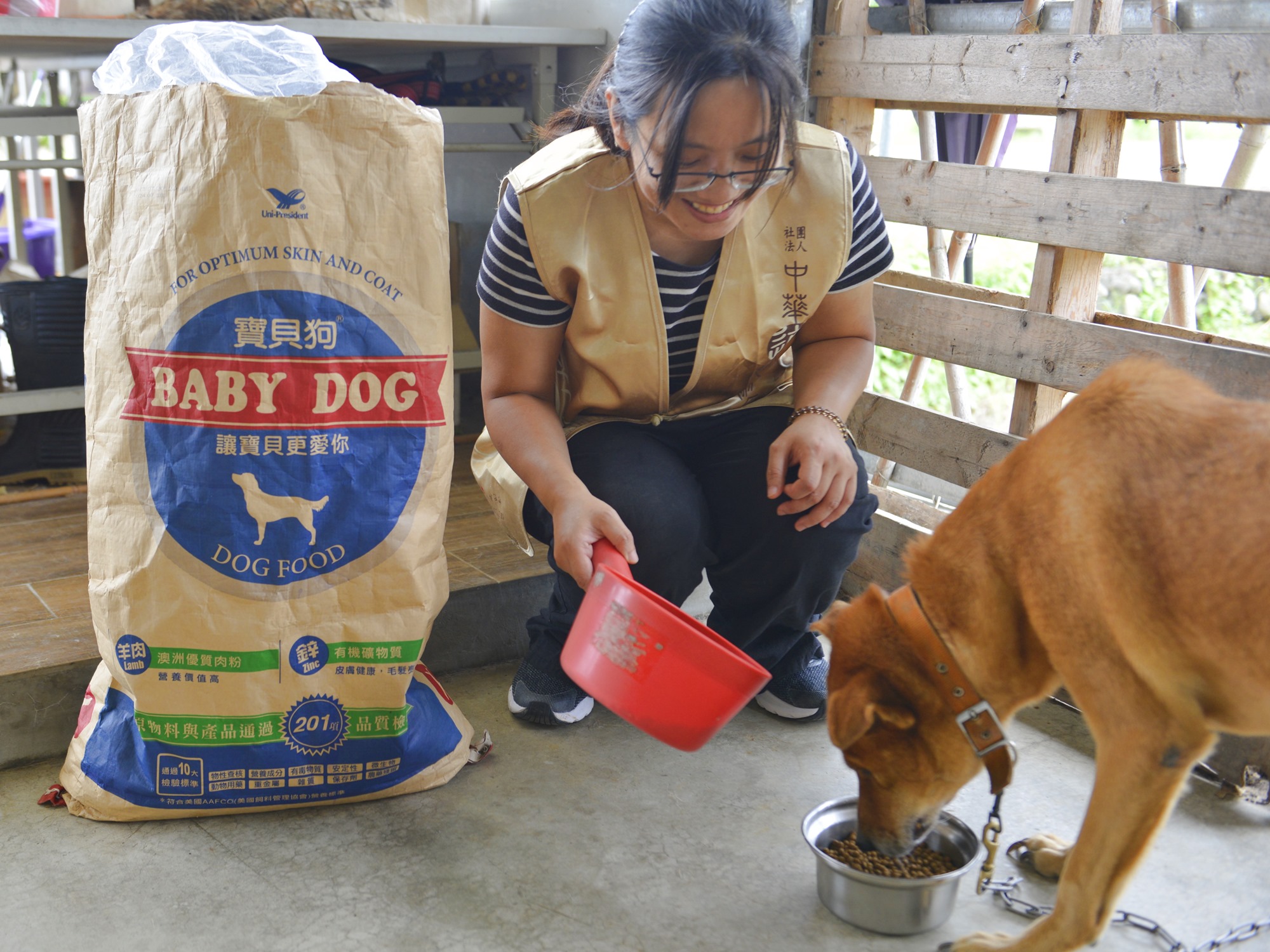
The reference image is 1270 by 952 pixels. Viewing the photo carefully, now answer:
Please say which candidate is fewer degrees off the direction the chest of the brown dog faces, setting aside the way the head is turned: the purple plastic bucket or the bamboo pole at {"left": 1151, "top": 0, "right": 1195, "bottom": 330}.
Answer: the purple plastic bucket

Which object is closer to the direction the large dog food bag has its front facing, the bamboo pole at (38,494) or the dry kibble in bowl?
the dry kibble in bowl

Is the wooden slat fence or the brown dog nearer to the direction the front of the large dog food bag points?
the brown dog

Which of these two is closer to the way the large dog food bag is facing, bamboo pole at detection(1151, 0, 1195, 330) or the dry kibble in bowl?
the dry kibble in bowl

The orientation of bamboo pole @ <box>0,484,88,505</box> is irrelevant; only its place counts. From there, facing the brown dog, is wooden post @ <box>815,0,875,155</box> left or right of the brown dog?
left

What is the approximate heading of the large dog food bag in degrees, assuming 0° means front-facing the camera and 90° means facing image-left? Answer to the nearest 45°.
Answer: approximately 0°

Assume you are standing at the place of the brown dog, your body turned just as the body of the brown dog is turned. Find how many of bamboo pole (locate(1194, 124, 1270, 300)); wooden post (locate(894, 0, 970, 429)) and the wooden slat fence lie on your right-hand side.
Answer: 3

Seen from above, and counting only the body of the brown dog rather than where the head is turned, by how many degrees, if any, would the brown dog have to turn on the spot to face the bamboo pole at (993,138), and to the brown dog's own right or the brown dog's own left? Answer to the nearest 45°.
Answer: approximately 90° to the brown dog's own right

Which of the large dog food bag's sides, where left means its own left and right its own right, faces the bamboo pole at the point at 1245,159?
left

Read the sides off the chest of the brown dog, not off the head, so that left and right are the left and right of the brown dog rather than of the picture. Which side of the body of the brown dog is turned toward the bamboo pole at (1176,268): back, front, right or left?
right

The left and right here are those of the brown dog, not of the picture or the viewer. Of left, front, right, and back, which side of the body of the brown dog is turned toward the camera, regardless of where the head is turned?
left
